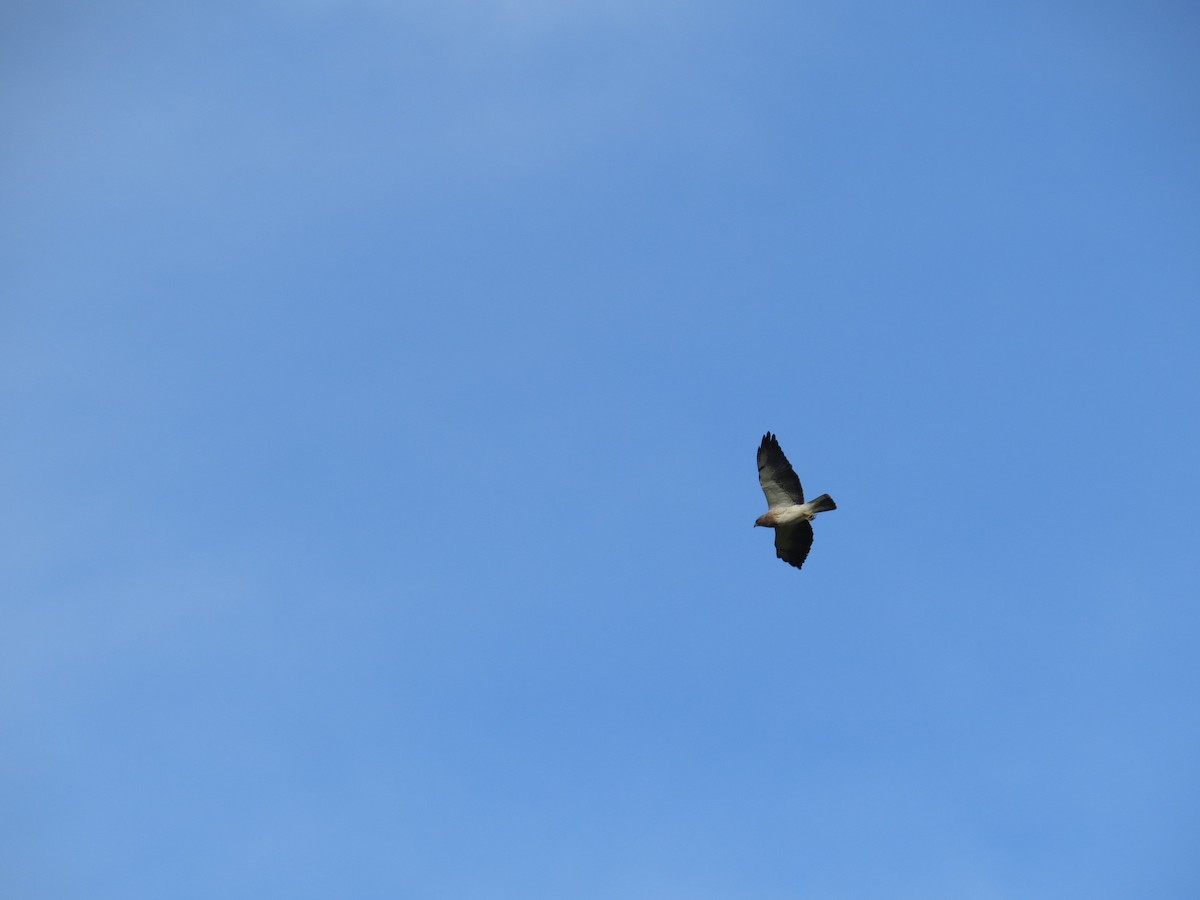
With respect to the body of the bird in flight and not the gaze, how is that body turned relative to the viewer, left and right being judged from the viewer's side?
facing to the left of the viewer
